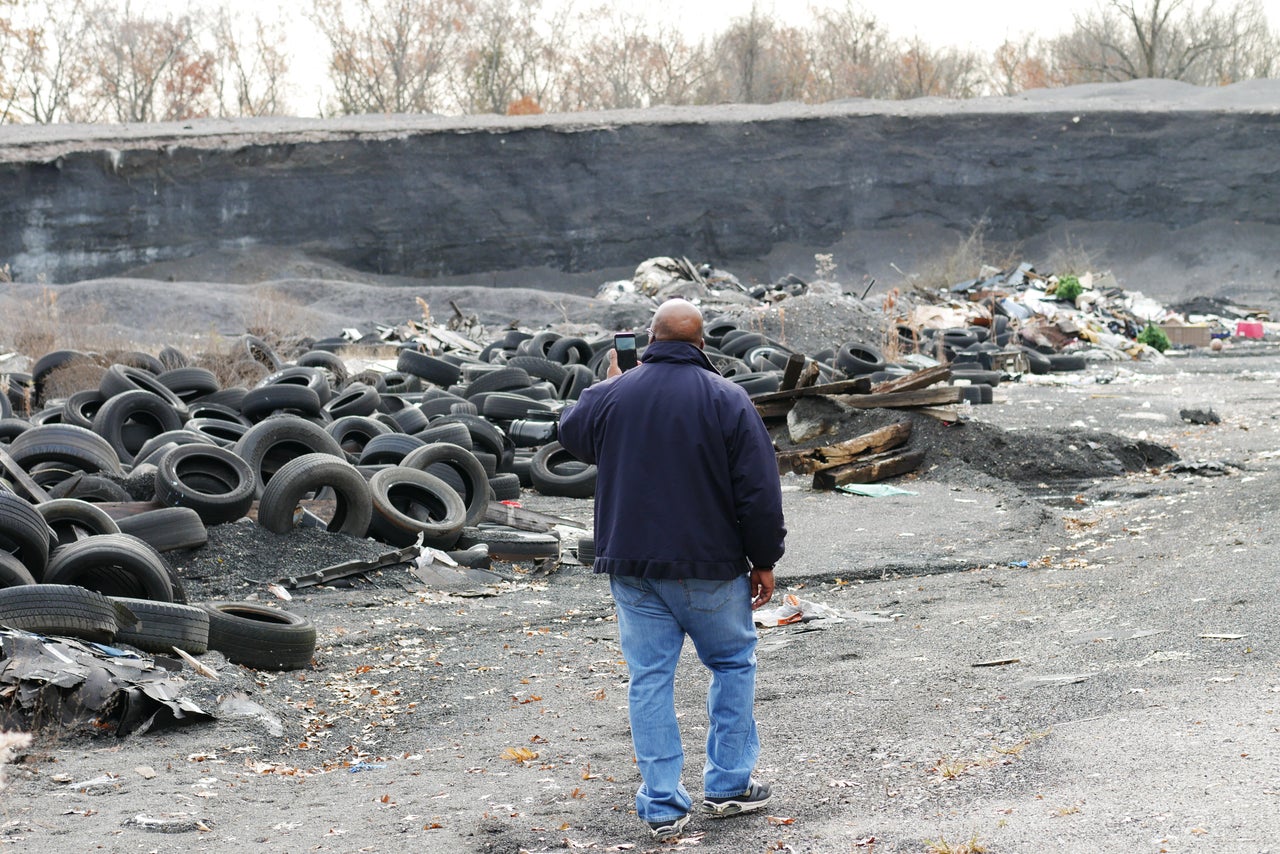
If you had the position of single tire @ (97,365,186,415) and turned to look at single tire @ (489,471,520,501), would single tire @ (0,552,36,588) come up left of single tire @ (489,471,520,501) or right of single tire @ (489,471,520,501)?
right

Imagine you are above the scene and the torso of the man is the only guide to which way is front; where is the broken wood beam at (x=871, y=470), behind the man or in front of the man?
in front

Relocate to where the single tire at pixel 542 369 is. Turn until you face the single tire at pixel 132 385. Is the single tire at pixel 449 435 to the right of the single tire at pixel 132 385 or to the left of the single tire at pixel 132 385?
left

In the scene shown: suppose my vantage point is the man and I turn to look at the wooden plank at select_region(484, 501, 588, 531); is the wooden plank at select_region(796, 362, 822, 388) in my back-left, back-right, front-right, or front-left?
front-right

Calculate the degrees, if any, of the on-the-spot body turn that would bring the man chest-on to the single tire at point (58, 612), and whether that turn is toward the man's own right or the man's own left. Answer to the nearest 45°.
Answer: approximately 45° to the man's own left

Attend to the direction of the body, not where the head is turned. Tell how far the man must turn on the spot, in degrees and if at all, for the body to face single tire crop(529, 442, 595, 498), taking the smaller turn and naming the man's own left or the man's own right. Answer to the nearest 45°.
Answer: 0° — they already face it

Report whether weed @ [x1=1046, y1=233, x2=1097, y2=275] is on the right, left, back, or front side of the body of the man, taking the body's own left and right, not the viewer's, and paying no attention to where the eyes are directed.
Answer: front

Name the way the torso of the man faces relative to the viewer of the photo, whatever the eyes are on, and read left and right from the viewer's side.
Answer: facing away from the viewer

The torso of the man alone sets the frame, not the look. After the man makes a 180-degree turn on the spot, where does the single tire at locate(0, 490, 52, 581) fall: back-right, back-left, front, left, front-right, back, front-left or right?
back-right

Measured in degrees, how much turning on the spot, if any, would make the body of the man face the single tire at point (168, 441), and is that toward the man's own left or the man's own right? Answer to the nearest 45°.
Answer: approximately 45° to the man's own left

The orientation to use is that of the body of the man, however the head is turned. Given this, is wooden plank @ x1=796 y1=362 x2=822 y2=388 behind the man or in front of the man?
in front

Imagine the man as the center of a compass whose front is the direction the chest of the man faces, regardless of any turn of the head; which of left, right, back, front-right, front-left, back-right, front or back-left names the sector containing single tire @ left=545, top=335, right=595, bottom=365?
front

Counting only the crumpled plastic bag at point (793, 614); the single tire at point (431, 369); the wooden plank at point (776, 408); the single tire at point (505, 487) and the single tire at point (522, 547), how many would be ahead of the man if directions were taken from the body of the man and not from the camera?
5

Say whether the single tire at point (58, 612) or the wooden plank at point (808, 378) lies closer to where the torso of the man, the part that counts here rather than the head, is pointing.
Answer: the wooden plank

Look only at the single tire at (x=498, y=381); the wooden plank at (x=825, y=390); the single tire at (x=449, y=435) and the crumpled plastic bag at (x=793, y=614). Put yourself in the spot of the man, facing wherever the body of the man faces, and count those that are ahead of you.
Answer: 4

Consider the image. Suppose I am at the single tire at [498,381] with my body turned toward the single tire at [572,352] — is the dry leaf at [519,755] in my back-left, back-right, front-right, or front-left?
back-right

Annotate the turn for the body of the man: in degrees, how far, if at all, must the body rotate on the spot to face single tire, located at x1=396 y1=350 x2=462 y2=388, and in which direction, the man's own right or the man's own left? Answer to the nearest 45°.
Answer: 0° — they already face it

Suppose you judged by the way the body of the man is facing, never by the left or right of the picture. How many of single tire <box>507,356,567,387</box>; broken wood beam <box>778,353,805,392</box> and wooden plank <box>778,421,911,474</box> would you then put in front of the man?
3

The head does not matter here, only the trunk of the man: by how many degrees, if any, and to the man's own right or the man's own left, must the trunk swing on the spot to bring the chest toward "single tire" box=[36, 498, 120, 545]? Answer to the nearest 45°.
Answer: approximately 45° to the man's own left

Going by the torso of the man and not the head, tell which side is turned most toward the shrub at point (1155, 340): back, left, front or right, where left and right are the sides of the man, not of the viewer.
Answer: front
